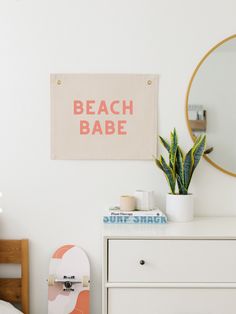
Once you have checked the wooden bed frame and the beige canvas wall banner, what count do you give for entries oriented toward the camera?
2

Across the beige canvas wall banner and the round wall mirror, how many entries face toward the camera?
2

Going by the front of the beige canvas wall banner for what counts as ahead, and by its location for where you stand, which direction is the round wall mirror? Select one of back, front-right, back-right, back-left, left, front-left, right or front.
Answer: left

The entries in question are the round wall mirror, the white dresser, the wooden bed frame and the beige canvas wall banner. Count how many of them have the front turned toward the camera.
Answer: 4

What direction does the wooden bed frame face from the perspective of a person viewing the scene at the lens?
facing the viewer

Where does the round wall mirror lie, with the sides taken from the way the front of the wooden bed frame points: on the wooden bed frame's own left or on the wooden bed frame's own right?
on the wooden bed frame's own left

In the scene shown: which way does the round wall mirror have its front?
toward the camera

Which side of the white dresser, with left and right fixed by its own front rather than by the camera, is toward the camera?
front

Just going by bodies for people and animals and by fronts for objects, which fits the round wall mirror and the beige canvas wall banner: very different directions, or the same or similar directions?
same or similar directions
